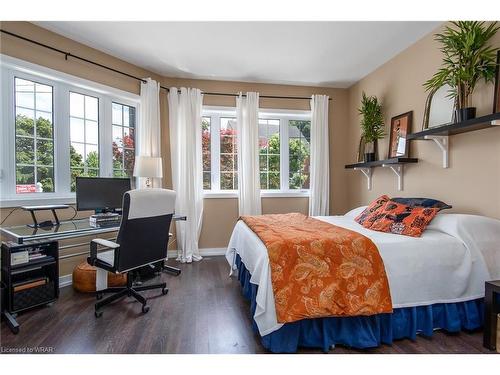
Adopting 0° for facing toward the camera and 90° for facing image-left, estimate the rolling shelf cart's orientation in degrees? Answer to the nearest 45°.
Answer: approximately 315°

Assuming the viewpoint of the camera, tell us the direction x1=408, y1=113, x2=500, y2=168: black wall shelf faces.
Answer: facing the viewer and to the left of the viewer

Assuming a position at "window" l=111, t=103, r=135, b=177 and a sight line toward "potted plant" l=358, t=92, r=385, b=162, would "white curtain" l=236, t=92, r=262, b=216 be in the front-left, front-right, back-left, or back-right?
front-left

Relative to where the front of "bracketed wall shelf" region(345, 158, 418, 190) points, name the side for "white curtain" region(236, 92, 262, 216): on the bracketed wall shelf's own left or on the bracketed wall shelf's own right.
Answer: on the bracketed wall shelf's own right

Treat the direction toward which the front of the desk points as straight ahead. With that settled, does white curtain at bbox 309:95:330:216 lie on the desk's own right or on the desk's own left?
on the desk's own left

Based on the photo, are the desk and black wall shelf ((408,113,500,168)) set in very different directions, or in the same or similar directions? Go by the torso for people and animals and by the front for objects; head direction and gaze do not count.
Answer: very different directions

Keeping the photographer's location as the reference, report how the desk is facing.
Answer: facing the viewer and to the right of the viewer

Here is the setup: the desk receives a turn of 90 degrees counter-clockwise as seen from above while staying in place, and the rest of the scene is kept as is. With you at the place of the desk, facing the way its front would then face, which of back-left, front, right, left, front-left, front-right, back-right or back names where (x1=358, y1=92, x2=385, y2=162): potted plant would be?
front-right

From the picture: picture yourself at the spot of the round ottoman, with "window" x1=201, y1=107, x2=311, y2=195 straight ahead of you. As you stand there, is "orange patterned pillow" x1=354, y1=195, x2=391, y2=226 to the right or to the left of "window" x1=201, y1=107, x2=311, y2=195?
right

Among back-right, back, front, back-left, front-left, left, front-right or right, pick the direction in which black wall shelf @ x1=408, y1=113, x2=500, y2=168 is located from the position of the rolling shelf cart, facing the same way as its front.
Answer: front

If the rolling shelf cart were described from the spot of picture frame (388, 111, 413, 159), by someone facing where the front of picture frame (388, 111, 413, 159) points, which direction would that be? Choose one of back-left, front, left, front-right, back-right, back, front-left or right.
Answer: front

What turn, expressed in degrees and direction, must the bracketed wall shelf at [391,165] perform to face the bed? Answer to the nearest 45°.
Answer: approximately 45° to its left

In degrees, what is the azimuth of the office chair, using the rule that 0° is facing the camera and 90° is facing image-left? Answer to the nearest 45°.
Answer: approximately 135°

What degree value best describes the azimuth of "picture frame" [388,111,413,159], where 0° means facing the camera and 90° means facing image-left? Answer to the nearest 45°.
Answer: approximately 45°
